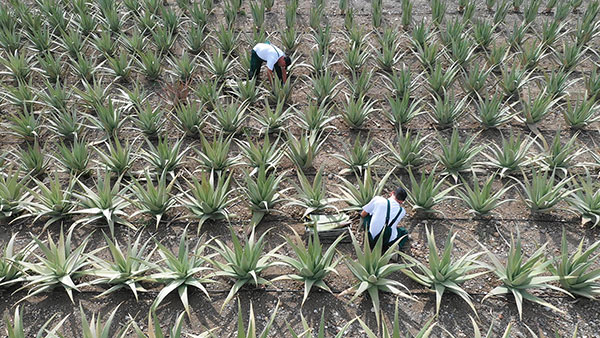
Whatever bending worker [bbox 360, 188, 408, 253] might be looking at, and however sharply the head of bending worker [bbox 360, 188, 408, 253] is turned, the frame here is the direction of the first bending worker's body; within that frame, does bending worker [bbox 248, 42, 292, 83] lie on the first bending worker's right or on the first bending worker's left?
on the first bending worker's left

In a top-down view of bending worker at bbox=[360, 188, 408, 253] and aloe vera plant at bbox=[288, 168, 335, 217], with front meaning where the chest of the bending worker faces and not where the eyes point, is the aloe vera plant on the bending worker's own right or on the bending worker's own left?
on the bending worker's own left

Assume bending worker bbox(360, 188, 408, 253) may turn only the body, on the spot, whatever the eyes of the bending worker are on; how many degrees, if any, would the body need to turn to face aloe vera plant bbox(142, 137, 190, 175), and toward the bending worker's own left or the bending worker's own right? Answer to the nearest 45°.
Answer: approximately 135° to the bending worker's own left

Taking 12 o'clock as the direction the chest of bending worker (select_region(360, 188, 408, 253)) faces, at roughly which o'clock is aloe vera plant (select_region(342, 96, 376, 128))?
The aloe vera plant is roughly at 10 o'clock from the bending worker.

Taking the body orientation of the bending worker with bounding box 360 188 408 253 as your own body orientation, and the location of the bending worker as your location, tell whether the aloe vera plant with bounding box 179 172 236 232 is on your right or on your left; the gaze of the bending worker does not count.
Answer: on your left

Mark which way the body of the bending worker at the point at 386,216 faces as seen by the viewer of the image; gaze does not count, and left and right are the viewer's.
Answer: facing away from the viewer and to the right of the viewer

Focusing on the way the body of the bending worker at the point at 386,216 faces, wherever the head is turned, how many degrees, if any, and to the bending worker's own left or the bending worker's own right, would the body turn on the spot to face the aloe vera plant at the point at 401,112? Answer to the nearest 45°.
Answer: approximately 45° to the bending worker's own left

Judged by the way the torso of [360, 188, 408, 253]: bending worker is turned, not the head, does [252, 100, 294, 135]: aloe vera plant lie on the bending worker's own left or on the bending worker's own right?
on the bending worker's own left
